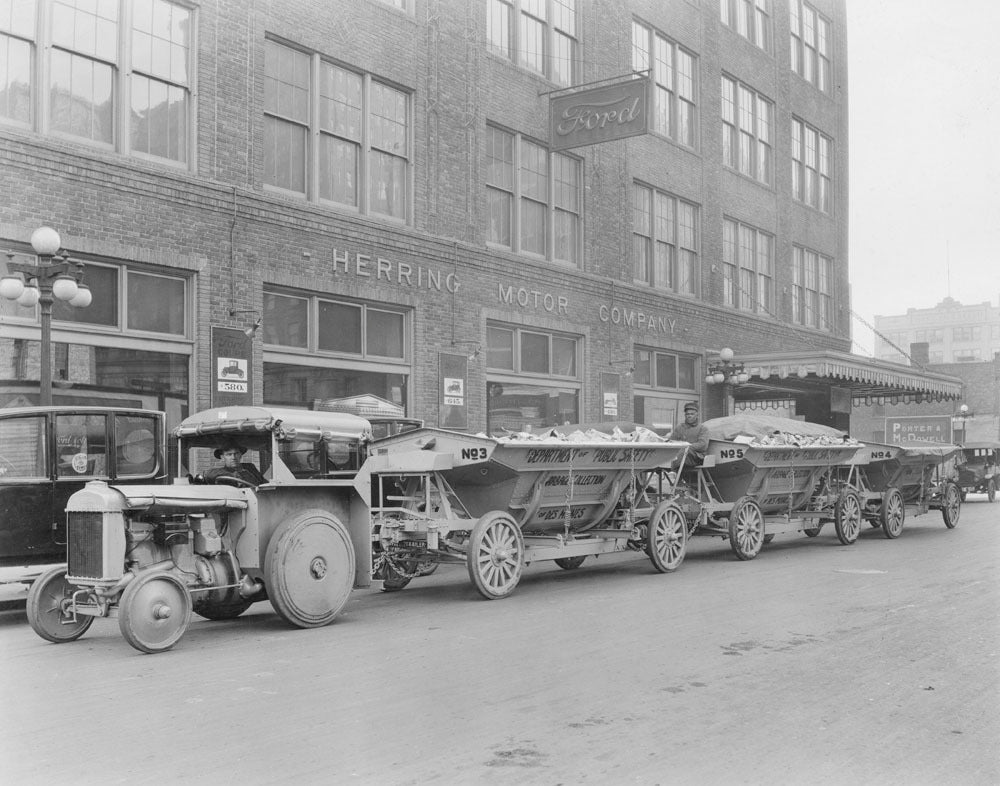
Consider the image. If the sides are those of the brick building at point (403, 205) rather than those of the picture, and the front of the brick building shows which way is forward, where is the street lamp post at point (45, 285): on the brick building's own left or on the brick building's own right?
on the brick building's own right

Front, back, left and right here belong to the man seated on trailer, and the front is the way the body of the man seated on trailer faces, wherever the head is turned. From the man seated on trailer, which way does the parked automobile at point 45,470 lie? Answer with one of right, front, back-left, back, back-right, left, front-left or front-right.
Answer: front-right

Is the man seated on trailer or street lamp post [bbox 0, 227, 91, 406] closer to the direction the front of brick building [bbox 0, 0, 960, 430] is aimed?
the man seated on trailer

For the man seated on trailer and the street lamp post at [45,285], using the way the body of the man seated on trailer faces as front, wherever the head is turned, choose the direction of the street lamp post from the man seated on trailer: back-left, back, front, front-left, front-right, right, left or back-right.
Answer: front-right

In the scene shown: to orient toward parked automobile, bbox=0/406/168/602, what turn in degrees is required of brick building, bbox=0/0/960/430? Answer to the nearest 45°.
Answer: approximately 45° to its right

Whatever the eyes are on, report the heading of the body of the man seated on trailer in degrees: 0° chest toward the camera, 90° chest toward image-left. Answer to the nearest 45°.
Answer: approximately 0°

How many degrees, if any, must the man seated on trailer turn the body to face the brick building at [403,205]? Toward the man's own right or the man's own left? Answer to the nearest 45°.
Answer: approximately 135° to the man's own right
